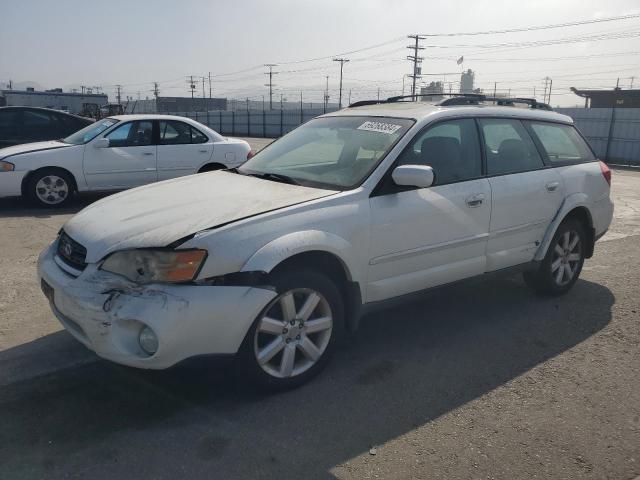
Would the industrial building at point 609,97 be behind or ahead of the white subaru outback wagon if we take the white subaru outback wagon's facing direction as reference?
behind

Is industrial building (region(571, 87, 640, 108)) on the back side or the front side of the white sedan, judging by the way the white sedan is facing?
on the back side

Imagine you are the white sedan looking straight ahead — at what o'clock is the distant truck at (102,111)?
The distant truck is roughly at 3 o'clock from the white sedan.

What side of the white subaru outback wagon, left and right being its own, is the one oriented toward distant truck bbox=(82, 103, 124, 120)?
right

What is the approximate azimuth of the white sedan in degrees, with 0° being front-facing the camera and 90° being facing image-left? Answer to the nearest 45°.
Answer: approximately 90°

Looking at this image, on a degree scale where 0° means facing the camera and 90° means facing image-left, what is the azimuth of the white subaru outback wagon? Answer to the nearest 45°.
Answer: approximately 45°

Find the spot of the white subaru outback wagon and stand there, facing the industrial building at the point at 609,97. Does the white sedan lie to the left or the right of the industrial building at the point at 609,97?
left

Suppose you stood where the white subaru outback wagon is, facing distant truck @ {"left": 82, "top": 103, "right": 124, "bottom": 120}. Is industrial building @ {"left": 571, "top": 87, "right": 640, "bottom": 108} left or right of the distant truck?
right
